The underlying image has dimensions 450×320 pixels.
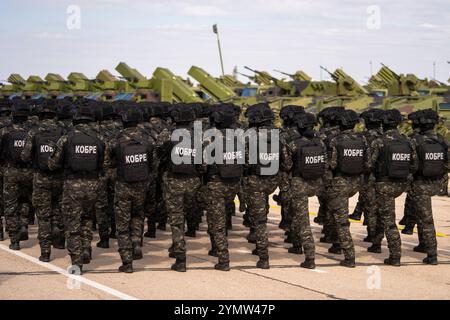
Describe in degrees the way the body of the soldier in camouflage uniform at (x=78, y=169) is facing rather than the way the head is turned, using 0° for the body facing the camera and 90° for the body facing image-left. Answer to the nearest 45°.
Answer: approximately 180°

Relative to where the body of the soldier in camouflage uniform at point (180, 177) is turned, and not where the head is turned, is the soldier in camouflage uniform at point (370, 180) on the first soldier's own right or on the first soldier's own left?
on the first soldier's own right

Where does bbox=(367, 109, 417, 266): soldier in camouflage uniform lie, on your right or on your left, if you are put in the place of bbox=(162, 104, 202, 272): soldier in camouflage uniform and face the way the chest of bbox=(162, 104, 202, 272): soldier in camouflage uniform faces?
on your right

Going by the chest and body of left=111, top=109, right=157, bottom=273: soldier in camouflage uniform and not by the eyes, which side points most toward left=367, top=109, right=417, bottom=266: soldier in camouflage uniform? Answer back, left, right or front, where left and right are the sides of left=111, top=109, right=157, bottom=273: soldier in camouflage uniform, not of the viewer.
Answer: right

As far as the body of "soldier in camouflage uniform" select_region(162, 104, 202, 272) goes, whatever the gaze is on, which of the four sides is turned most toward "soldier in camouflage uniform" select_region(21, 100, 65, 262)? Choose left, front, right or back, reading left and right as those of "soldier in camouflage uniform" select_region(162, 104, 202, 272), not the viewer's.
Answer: left

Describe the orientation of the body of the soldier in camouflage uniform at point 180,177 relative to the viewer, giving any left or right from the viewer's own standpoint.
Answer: facing away from the viewer

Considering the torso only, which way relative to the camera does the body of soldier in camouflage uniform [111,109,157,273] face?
away from the camera

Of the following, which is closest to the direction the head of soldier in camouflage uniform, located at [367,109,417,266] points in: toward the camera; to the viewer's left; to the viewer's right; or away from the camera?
away from the camera

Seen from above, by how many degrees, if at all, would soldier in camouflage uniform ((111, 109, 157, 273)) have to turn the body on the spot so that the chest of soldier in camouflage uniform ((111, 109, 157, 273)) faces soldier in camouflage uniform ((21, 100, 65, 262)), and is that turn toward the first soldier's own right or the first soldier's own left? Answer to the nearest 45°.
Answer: approximately 45° to the first soldier's own left

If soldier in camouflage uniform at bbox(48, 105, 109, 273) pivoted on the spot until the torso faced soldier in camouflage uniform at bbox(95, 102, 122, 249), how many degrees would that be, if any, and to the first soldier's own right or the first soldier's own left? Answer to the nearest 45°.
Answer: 0° — they already face them

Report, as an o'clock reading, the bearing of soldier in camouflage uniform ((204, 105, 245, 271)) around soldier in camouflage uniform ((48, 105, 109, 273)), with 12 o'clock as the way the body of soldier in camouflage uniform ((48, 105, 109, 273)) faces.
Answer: soldier in camouflage uniform ((204, 105, 245, 271)) is roughly at 3 o'clock from soldier in camouflage uniform ((48, 105, 109, 273)).
